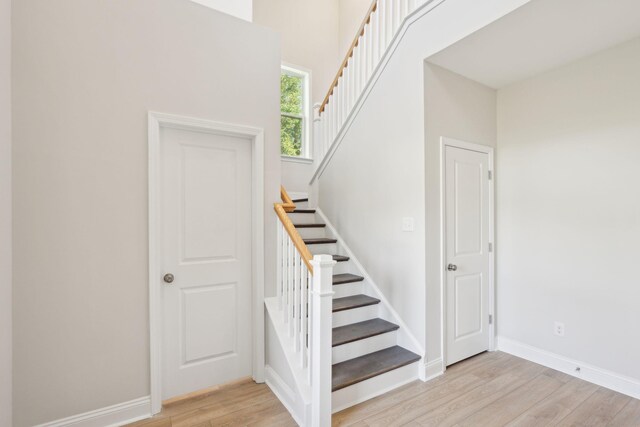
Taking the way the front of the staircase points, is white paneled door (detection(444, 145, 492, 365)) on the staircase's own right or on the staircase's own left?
on the staircase's own left

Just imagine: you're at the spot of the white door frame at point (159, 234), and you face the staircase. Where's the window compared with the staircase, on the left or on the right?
left

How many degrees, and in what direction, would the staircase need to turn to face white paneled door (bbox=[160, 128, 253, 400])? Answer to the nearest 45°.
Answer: approximately 135° to its right

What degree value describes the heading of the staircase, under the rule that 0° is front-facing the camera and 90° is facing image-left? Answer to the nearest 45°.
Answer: approximately 315°
